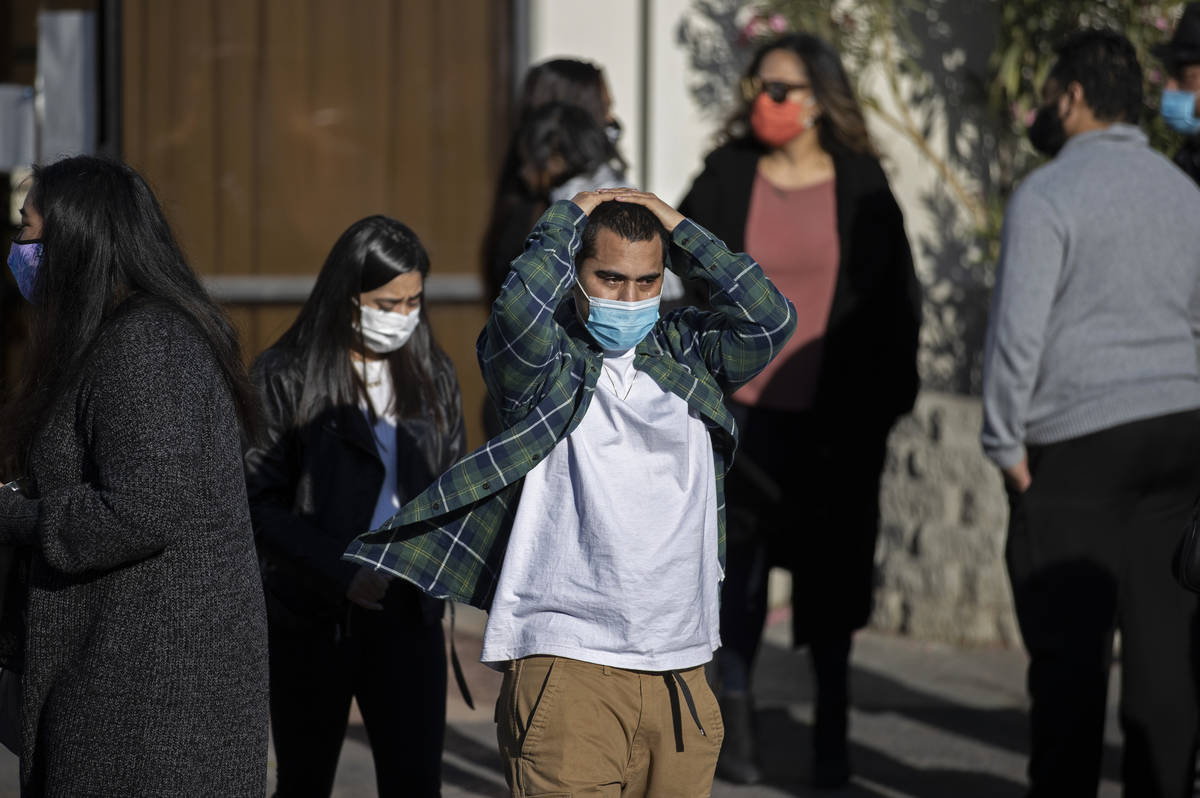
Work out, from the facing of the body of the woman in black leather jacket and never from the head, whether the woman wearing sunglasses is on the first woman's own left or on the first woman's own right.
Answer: on the first woman's own left

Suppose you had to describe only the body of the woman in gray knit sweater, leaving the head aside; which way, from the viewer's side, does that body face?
to the viewer's left

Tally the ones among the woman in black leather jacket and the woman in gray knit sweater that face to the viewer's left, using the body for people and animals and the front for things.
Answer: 1
